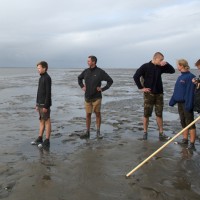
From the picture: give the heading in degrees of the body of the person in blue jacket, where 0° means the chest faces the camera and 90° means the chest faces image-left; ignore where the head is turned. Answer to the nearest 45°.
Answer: approximately 45°
